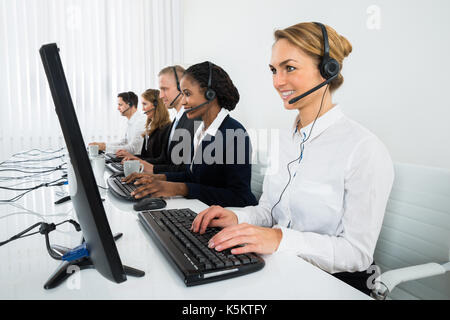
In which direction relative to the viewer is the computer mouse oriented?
to the viewer's left

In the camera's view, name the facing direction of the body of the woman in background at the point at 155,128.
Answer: to the viewer's left

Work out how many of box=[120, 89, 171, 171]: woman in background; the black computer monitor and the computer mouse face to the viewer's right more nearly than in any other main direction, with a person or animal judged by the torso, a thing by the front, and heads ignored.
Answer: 1

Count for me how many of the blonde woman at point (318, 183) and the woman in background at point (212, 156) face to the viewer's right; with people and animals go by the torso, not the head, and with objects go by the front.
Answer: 0

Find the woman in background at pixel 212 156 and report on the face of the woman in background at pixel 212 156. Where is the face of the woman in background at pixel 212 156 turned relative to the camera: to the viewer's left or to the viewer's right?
to the viewer's left

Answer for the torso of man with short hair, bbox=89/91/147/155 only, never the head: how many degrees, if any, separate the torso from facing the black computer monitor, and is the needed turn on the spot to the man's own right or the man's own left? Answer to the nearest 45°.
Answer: approximately 90° to the man's own left

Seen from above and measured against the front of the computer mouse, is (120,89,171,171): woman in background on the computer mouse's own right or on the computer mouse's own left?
on the computer mouse's own right

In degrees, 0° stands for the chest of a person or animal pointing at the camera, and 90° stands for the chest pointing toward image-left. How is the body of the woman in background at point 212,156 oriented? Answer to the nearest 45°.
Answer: approximately 90°

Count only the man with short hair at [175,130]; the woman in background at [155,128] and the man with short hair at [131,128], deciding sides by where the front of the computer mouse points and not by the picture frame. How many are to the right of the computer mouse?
3

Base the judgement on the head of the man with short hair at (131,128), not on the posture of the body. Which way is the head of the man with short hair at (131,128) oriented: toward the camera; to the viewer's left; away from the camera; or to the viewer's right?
to the viewer's left

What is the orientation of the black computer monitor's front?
to the viewer's right

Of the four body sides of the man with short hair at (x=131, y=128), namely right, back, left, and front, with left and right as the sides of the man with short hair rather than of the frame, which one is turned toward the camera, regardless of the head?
left
